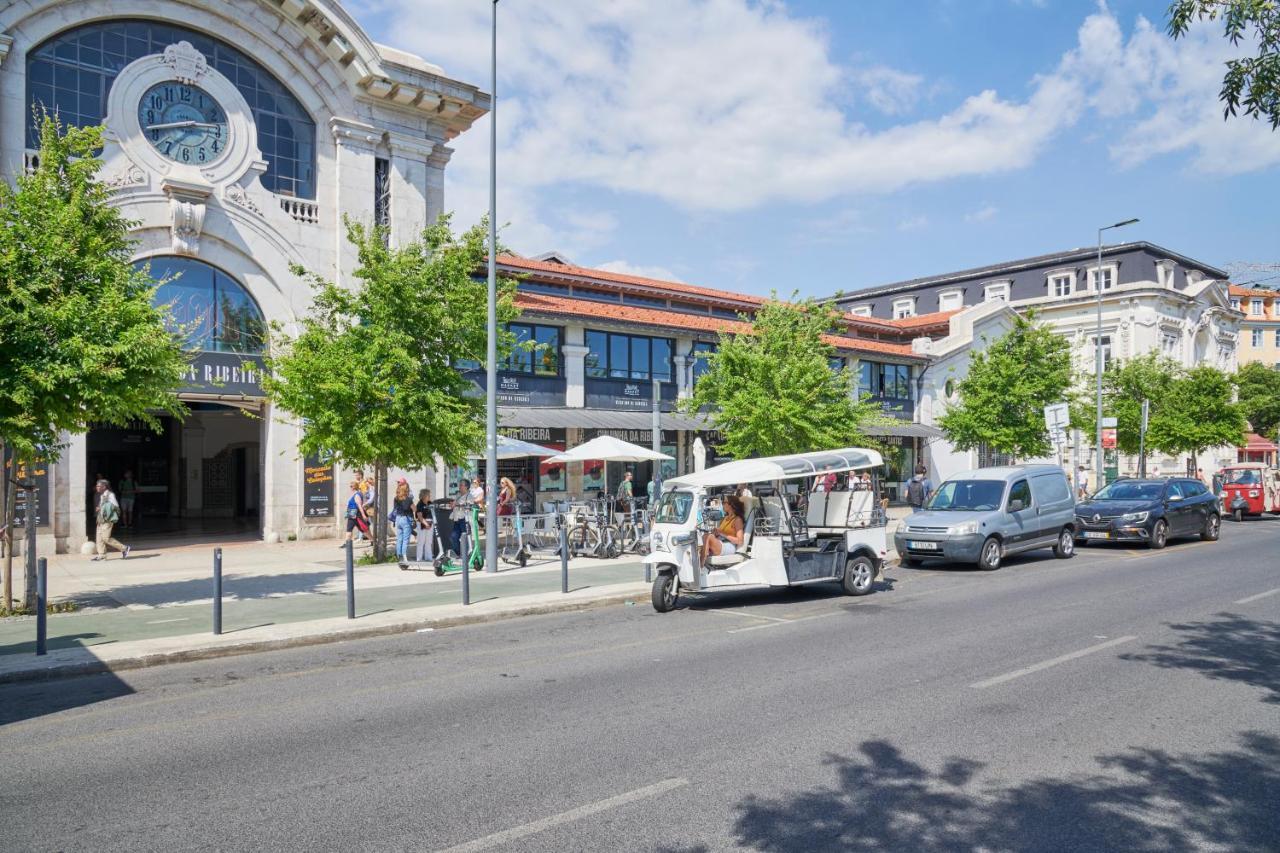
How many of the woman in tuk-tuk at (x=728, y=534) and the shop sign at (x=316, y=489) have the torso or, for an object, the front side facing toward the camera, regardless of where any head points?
1

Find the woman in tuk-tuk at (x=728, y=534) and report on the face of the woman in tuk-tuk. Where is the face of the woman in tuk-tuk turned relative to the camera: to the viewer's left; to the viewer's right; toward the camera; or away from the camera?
to the viewer's left

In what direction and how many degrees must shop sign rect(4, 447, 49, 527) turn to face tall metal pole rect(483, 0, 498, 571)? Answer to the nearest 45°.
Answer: approximately 45° to its left

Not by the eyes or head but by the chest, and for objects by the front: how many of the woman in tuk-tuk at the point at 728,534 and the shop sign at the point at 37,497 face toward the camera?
1

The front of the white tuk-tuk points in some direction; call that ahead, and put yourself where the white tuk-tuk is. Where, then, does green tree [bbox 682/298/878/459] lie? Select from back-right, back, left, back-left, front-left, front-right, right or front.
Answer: back-right

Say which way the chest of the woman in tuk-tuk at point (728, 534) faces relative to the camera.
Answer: to the viewer's left

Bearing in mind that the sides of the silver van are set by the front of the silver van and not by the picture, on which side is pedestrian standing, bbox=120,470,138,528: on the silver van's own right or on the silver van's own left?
on the silver van's own right

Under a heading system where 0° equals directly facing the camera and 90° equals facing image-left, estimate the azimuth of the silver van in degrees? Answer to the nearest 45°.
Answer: approximately 45°

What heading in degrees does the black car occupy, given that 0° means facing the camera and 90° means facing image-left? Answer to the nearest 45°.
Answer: approximately 45°

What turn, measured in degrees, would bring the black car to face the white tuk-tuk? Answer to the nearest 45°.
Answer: approximately 45° to its left

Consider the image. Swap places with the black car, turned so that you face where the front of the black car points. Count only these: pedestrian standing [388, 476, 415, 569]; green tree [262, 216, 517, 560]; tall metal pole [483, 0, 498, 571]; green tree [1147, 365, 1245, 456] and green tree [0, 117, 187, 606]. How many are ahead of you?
4
